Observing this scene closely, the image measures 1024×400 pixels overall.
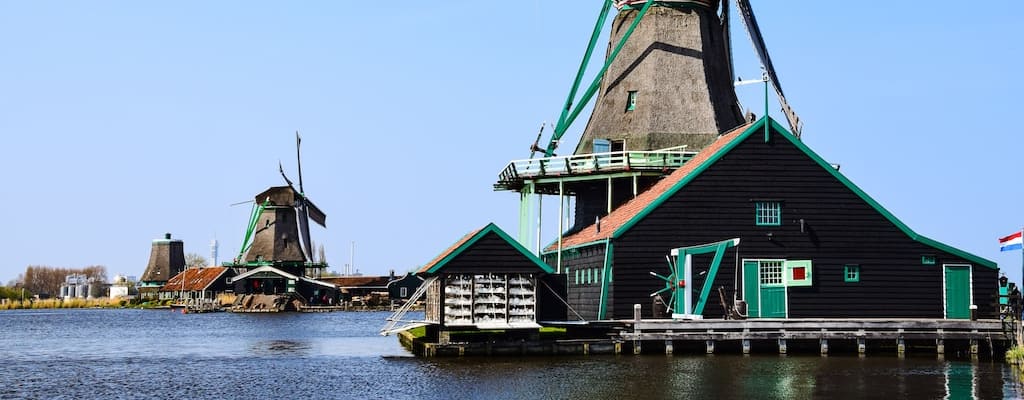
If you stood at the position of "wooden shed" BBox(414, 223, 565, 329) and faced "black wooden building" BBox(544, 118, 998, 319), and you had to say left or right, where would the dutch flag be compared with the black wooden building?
right

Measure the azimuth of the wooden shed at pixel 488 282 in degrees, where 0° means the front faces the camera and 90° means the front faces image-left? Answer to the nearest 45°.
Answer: approximately 0°

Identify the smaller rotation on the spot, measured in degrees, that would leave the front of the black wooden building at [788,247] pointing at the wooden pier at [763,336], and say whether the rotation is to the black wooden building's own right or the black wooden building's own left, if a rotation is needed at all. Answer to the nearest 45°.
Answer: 0° — it already faces it

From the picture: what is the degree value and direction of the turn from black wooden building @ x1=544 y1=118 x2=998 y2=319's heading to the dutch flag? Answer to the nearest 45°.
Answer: approximately 45° to its left

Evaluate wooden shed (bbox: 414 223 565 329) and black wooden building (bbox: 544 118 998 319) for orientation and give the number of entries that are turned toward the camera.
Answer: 2

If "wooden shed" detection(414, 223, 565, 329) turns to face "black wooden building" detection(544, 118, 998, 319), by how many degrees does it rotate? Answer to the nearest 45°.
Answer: approximately 135° to its left

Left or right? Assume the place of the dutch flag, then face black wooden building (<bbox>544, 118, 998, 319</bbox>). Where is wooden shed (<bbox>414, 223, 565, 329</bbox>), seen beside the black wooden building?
left

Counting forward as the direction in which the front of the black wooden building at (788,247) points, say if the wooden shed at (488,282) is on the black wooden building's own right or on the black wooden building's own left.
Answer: on the black wooden building's own right
